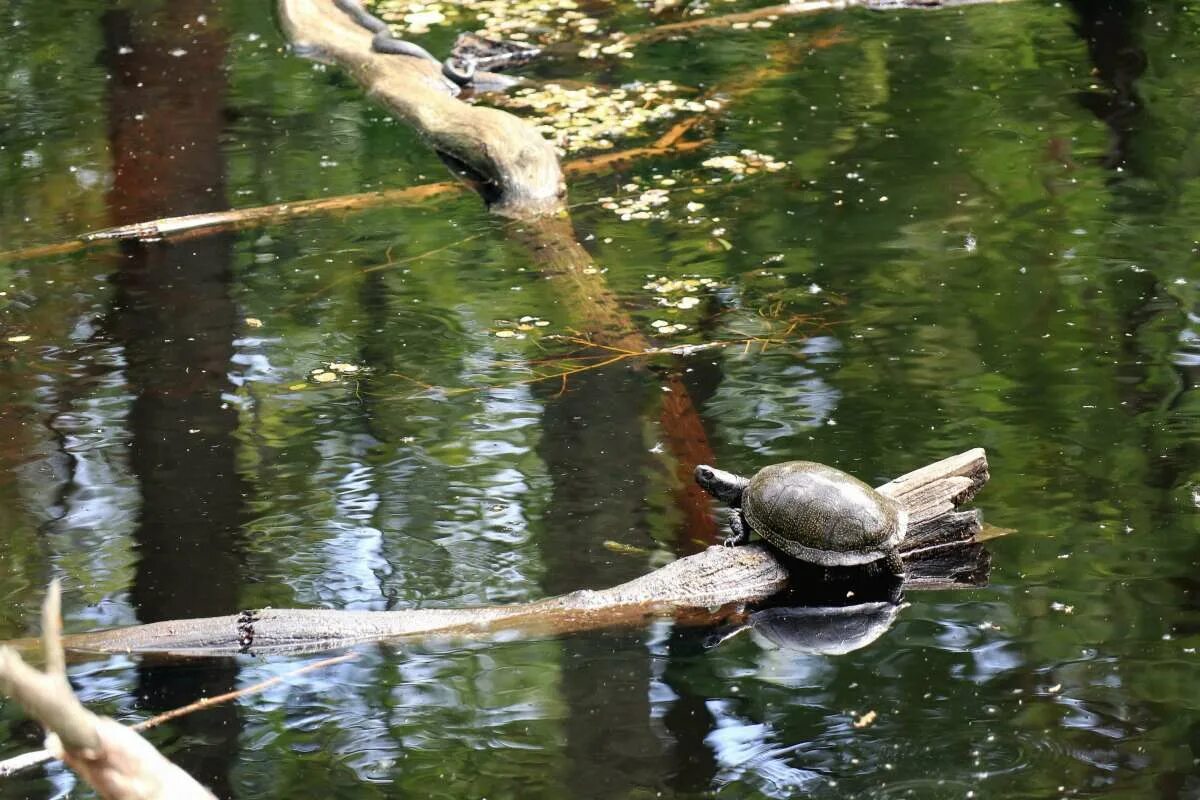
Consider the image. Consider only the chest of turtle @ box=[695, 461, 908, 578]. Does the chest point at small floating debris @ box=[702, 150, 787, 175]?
no

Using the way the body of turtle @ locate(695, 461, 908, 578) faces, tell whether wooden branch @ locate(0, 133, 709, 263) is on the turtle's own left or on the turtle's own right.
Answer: on the turtle's own right

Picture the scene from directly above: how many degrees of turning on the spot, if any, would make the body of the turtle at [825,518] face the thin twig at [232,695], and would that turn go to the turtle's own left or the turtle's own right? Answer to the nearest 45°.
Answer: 0° — it already faces it

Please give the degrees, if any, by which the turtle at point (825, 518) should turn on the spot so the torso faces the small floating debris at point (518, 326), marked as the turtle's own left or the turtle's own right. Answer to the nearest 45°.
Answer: approximately 45° to the turtle's own right

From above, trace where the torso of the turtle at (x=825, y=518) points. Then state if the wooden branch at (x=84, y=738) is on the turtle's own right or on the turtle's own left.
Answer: on the turtle's own left

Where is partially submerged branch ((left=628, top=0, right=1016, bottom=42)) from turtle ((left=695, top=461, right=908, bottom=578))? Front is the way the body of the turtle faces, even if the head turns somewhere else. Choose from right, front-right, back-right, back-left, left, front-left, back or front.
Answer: right

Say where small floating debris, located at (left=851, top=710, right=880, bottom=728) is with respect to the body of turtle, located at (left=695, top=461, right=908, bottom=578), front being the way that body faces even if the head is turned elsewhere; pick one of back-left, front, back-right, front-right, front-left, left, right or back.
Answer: left

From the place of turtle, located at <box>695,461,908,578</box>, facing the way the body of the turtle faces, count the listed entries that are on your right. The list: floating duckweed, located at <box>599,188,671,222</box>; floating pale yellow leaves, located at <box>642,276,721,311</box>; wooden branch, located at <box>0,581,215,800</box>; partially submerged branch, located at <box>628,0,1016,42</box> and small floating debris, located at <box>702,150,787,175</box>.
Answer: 4

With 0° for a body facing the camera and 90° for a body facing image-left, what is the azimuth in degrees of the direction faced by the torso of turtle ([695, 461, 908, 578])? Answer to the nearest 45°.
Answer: approximately 90°

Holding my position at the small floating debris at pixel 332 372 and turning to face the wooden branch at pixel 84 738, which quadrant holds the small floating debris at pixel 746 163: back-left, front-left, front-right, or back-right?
back-left

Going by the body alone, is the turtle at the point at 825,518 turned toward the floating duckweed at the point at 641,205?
no

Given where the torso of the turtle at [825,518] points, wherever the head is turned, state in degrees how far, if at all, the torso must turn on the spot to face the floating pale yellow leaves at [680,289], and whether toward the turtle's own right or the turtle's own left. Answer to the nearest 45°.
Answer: approximately 90° to the turtle's own right

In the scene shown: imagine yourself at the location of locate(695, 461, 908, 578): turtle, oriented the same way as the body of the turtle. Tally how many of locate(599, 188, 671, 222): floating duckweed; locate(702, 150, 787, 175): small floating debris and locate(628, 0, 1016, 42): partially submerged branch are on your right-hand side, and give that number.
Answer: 3

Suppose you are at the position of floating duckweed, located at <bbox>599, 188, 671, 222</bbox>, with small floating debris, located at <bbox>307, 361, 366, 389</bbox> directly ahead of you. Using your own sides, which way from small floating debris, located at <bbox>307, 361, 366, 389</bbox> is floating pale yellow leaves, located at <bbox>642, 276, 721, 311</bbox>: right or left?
left
